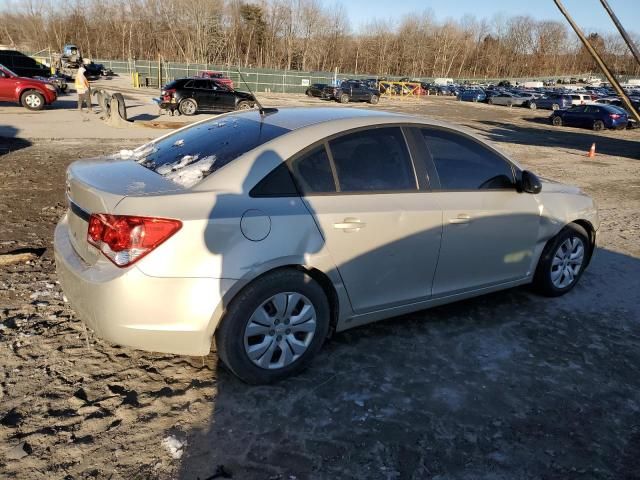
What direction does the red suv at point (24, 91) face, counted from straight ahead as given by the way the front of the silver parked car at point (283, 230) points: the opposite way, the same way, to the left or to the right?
the same way

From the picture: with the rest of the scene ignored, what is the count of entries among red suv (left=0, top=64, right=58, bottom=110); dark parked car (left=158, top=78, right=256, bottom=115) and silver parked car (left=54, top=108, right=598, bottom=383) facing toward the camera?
0

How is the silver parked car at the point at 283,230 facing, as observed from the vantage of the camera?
facing away from the viewer and to the right of the viewer

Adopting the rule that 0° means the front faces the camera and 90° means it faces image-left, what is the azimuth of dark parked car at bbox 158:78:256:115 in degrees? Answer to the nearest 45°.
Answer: approximately 225°

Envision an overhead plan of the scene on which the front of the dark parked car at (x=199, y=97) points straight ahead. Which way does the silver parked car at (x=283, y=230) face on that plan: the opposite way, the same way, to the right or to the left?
the same way

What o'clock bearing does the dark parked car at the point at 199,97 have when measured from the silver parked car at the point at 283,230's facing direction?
The dark parked car is roughly at 10 o'clock from the silver parked car.

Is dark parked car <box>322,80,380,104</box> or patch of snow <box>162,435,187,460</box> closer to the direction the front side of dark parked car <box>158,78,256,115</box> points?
the dark parked car

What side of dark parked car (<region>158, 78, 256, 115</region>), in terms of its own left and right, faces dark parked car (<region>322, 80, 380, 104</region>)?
front

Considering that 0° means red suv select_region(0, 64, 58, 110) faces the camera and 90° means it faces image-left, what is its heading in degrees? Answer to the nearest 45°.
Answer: approximately 270°

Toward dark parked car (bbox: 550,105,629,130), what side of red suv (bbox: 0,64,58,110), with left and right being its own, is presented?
front

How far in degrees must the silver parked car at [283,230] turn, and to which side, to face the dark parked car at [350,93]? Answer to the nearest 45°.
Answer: approximately 45° to its left

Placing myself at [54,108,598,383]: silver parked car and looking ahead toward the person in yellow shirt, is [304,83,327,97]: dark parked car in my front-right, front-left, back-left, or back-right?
front-right

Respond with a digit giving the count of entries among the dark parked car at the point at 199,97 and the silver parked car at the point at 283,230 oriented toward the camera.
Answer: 0

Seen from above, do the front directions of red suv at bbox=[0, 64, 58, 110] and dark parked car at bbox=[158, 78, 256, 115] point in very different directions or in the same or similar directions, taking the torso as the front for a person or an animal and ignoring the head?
same or similar directions
